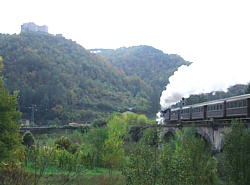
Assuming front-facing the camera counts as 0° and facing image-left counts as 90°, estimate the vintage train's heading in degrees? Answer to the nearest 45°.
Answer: approximately 135°

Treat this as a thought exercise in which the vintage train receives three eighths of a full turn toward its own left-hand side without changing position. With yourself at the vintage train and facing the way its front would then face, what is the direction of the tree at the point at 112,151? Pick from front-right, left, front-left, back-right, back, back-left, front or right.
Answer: right

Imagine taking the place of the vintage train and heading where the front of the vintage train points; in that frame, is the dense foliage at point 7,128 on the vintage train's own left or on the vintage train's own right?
on the vintage train's own left

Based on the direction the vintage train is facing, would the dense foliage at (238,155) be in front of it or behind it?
behind
